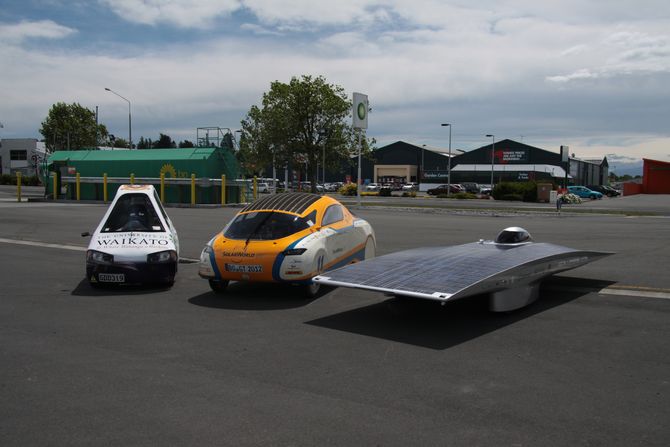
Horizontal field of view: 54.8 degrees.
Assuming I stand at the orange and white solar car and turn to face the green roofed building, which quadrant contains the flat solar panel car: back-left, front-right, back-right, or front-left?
back-right

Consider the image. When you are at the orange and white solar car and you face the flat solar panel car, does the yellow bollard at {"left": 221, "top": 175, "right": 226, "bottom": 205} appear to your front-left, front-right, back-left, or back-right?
back-left

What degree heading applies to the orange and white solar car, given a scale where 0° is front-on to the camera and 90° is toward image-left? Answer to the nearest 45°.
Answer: approximately 45°

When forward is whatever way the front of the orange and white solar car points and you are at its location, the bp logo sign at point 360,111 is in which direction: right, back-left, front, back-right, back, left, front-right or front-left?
back-right

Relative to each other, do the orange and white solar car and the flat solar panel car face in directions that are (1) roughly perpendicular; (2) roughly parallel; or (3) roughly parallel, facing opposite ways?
roughly parallel

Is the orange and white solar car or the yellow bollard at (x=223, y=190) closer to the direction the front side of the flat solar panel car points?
the orange and white solar car

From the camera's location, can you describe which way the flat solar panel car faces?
facing the viewer and to the left of the viewer

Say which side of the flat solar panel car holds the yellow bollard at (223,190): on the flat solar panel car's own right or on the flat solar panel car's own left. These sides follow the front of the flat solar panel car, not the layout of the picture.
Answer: on the flat solar panel car's own right

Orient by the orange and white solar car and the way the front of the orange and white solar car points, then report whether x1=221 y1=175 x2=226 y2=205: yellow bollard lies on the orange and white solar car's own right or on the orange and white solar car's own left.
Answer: on the orange and white solar car's own right

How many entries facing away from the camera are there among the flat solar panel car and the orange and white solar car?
0

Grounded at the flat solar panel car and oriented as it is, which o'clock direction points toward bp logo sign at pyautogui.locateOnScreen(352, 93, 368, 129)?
The bp logo sign is roughly at 4 o'clock from the flat solar panel car.
